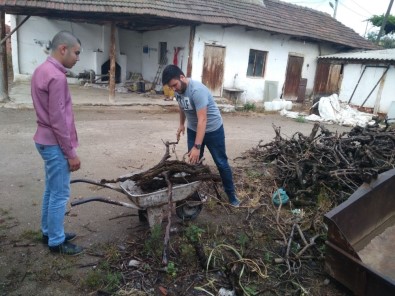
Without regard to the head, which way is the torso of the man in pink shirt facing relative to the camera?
to the viewer's right

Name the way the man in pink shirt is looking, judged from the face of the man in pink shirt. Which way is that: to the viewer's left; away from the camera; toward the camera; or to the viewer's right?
to the viewer's right

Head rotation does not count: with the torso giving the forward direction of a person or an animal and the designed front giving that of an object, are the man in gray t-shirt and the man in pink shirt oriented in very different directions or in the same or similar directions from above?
very different directions

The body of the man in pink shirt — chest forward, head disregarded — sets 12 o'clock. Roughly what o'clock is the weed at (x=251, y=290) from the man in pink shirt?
The weed is roughly at 1 o'clock from the man in pink shirt.

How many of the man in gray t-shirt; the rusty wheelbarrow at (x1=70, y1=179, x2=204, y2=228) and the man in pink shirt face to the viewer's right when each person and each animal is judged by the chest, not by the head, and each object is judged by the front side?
2

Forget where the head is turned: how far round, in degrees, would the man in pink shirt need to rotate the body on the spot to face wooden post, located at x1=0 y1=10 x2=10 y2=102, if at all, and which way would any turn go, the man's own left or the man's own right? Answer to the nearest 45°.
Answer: approximately 90° to the man's own left

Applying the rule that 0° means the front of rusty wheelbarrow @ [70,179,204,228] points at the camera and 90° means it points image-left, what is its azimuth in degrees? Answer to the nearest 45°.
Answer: approximately 270°

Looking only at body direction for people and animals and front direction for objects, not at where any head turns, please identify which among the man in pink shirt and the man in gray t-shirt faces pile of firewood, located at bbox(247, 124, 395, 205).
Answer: the man in pink shirt

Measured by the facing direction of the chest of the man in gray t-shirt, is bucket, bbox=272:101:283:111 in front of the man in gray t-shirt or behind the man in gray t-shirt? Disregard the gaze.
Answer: behind

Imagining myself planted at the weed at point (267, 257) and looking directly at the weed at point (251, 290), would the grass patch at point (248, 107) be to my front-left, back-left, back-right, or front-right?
back-right

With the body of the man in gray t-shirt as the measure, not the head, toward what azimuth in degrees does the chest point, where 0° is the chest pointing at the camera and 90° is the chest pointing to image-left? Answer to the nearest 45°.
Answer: approximately 45°

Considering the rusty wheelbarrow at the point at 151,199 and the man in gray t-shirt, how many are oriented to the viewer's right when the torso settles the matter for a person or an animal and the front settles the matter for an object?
1

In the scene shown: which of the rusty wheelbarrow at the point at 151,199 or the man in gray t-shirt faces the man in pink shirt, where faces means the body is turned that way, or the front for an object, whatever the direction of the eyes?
the man in gray t-shirt

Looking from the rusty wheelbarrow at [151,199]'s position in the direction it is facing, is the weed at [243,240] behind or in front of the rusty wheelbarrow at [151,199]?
in front
